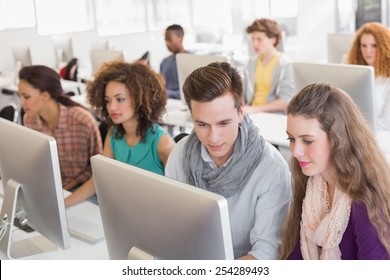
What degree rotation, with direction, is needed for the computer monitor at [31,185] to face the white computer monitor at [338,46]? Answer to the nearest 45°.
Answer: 0° — it already faces it

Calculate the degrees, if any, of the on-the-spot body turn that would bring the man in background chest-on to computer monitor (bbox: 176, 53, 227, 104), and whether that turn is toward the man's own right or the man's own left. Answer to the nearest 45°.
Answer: approximately 45° to the man's own left

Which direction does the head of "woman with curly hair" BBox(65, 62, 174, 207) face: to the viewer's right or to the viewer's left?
to the viewer's left

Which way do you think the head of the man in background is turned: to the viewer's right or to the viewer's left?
to the viewer's left

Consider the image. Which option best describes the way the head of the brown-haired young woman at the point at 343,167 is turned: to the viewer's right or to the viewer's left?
to the viewer's left

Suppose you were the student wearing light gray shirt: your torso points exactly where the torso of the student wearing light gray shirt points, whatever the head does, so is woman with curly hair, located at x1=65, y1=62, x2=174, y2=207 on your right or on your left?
on your right

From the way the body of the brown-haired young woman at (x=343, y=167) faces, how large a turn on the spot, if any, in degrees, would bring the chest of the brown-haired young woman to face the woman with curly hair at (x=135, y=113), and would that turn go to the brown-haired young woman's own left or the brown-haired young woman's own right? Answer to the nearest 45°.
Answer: approximately 90° to the brown-haired young woman's own right

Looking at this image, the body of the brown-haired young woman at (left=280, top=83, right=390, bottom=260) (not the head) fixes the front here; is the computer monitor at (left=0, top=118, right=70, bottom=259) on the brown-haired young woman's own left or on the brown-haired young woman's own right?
on the brown-haired young woman's own right

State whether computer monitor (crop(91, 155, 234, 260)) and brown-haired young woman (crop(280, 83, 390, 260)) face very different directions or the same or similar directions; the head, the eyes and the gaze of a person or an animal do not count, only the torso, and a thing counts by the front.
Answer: very different directions

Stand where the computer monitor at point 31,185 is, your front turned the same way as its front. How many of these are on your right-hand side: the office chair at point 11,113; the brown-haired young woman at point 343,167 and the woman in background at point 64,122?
1

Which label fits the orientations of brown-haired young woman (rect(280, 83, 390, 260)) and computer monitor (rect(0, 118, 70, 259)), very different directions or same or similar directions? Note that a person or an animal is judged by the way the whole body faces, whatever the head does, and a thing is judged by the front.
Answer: very different directions

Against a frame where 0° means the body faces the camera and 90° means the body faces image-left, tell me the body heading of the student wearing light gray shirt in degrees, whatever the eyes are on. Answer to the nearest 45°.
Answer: approximately 45°
